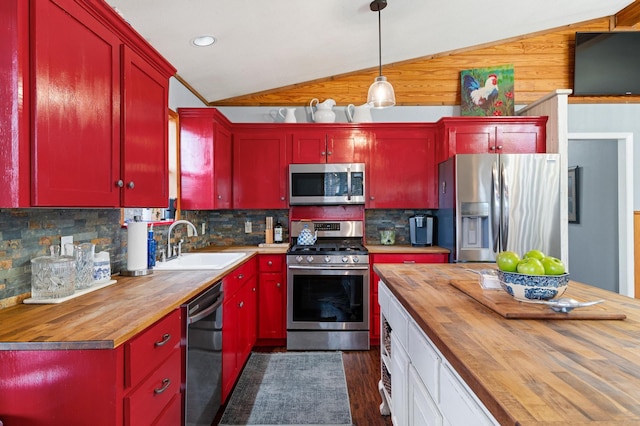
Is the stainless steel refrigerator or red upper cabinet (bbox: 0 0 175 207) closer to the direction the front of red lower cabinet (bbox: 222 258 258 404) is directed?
the stainless steel refrigerator

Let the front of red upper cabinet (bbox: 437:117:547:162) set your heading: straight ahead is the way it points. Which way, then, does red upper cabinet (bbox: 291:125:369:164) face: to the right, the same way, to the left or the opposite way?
the same way

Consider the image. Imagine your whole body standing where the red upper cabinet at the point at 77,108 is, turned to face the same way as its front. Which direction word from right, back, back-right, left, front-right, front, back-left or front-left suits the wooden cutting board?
front

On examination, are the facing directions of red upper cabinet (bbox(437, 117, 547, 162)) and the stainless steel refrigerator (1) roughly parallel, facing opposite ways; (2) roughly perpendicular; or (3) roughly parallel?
roughly parallel

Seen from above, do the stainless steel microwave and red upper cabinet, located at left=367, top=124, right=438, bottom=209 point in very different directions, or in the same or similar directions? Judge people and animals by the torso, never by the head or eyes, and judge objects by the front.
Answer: same or similar directions

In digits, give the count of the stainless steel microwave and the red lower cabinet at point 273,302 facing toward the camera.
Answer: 2

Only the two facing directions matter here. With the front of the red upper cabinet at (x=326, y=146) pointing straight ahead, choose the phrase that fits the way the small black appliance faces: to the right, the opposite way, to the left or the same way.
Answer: the same way

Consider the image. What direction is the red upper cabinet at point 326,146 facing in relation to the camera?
toward the camera

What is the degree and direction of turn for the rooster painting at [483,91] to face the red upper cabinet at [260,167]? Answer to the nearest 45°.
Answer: approximately 45° to its right

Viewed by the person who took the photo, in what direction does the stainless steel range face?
facing the viewer

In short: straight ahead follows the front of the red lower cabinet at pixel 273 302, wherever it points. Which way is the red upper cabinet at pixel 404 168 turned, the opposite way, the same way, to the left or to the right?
the same way

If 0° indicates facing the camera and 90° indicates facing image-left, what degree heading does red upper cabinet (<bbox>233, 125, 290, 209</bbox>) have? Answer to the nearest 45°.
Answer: approximately 0°

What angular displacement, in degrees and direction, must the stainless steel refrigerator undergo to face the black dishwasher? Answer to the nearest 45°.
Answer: approximately 45° to its right

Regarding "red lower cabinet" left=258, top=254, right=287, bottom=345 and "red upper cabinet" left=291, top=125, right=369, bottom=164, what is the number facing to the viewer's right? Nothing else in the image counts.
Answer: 0

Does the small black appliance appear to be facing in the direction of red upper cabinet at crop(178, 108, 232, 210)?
no

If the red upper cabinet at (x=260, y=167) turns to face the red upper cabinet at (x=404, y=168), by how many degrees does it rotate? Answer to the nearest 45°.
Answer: approximately 90° to its left

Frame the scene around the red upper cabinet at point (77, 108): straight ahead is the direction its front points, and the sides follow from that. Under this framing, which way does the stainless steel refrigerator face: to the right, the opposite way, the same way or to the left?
to the right

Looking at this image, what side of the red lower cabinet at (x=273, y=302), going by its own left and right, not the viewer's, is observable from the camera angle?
front

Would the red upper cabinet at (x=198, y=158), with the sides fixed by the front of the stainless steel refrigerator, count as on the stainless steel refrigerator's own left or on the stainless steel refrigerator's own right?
on the stainless steel refrigerator's own right

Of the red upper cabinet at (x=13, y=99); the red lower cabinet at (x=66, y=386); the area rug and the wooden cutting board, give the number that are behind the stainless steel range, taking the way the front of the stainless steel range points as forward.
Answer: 0
